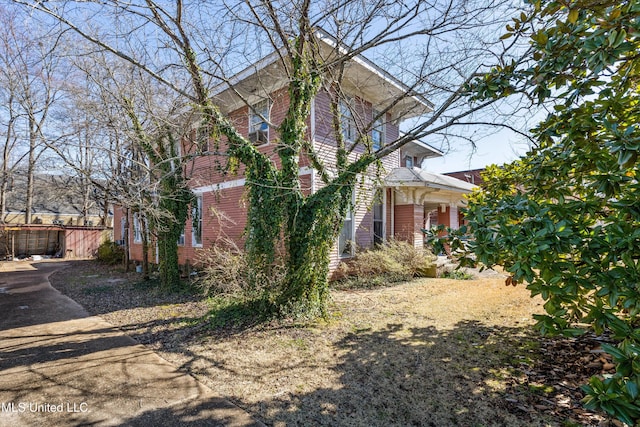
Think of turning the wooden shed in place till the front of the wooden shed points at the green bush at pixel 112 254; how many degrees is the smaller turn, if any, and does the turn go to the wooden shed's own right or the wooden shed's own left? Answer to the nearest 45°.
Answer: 0° — it already faces it

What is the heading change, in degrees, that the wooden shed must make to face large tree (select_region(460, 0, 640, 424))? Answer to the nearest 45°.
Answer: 0° — it already faces it

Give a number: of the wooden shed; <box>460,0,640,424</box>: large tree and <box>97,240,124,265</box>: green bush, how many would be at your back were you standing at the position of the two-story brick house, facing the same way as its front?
2

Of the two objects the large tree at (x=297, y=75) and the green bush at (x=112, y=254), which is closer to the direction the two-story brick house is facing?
the large tree

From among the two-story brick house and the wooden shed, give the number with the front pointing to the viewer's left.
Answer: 0

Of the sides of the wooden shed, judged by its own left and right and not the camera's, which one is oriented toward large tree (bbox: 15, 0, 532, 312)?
front

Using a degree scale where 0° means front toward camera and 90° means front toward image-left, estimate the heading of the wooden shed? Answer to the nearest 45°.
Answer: approximately 0°

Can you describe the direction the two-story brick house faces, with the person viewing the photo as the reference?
facing the viewer and to the right of the viewer
